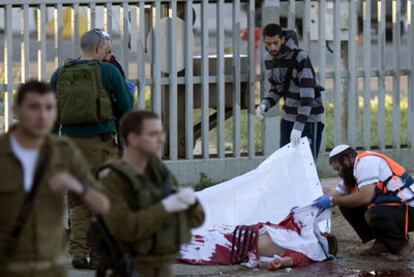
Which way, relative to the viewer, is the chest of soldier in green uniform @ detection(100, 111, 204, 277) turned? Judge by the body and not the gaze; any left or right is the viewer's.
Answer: facing the viewer and to the right of the viewer

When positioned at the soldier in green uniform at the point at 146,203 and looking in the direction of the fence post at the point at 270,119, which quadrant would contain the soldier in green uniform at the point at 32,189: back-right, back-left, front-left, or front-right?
back-left

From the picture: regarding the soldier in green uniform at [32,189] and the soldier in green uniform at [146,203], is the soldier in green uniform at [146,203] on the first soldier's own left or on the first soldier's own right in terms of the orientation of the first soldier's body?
on the first soldier's own left

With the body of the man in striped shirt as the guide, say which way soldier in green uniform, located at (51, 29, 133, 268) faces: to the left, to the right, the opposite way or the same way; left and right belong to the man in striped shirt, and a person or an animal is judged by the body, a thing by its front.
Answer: the opposite way

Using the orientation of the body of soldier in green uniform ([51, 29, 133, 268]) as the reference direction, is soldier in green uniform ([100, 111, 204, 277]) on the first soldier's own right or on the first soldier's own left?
on the first soldier's own right

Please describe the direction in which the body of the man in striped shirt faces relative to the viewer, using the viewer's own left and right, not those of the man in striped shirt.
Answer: facing the viewer and to the left of the viewer

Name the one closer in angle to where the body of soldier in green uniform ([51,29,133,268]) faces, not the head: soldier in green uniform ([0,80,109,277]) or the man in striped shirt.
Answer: the man in striped shirt

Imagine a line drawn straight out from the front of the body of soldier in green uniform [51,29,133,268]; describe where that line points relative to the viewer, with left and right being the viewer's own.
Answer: facing away from the viewer and to the right of the viewer

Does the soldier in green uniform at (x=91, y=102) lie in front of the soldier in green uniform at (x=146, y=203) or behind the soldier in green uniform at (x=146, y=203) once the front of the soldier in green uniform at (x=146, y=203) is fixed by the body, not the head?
behind

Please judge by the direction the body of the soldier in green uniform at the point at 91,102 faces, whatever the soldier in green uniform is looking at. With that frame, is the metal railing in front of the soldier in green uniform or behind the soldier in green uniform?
in front
